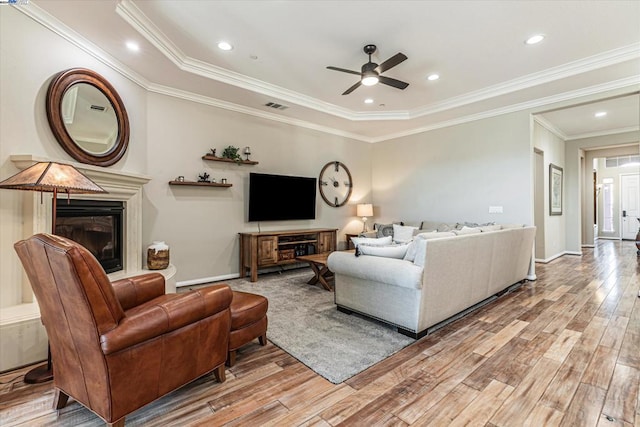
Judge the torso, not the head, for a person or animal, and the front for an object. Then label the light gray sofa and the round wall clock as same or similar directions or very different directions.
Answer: very different directions

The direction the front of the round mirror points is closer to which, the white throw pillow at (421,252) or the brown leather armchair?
the white throw pillow

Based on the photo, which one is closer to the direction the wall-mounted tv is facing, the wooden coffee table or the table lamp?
the wooden coffee table

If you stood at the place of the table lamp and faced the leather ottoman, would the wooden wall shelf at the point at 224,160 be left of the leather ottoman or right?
right

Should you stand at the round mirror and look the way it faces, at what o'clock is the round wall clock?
The round wall clock is roughly at 10 o'clock from the round mirror.

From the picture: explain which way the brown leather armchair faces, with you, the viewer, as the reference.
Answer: facing away from the viewer and to the right of the viewer

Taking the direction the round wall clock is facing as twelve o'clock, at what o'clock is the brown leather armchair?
The brown leather armchair is roughly at 2 o'clock from the round wall clock.

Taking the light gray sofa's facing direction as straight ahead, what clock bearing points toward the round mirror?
The round mirror is roughly at 10 o'clock from the light gray sofa.

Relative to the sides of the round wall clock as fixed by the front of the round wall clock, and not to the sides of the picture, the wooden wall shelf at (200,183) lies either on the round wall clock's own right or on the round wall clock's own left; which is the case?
on the round wall clock's own right

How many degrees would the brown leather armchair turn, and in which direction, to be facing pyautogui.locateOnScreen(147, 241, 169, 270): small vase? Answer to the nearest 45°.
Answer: approximately 45° to its left
